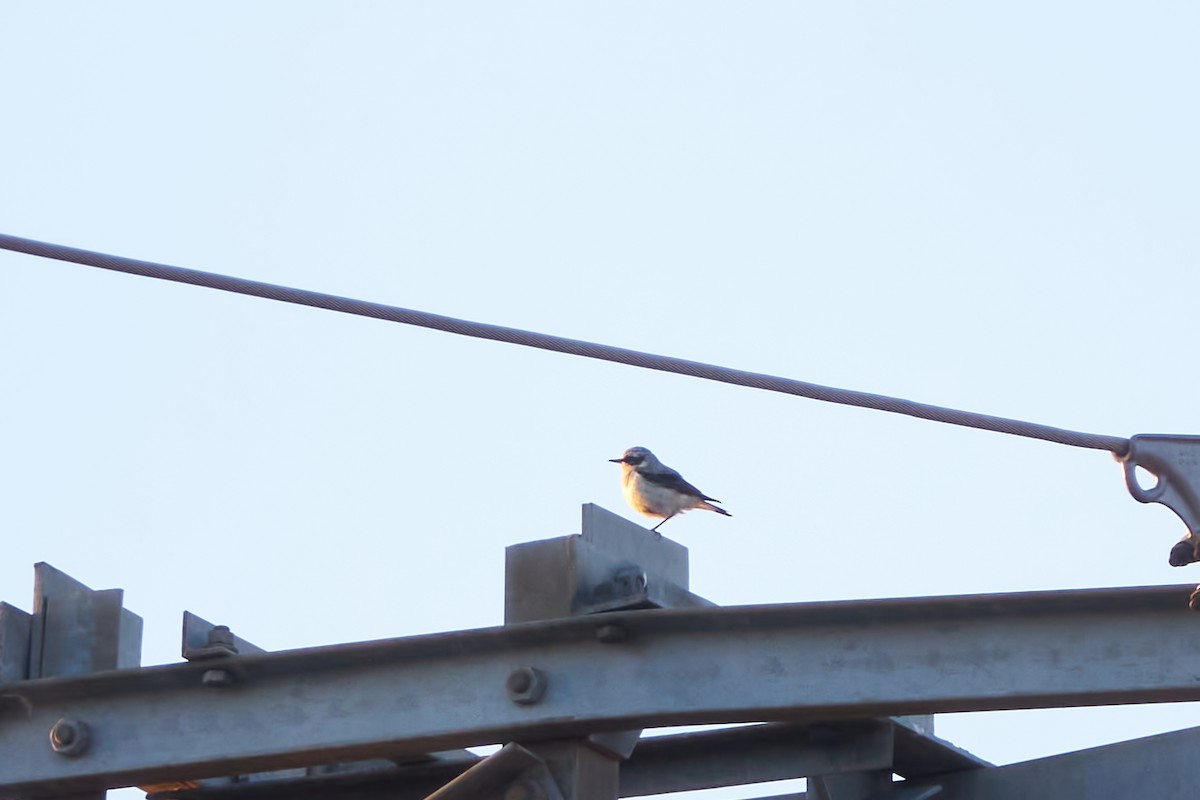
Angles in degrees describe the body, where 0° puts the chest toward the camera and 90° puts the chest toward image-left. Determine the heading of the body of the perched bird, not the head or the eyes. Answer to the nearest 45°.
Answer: approximately 90°
